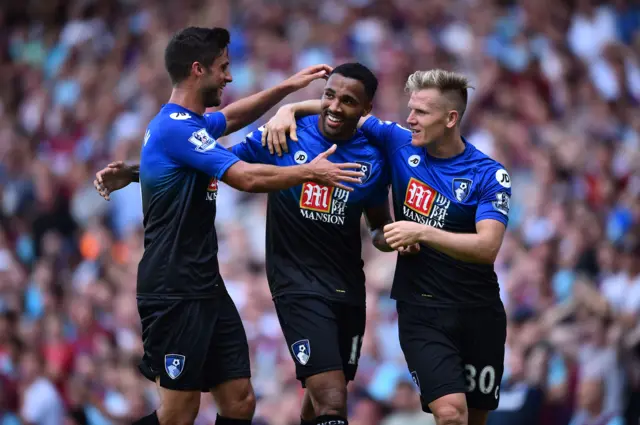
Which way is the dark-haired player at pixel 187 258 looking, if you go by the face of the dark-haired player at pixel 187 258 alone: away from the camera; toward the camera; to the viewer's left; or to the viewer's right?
to the viewer's right

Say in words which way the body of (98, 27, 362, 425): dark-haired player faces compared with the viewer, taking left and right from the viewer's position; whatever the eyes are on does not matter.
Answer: facing to the right of the viewer

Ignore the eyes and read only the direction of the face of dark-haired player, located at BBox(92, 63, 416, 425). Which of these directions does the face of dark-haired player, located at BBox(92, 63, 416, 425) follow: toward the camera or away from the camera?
toward the camera

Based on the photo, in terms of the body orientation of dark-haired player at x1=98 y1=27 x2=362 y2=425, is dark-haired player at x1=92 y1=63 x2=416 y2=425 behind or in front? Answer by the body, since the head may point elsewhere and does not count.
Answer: in front
